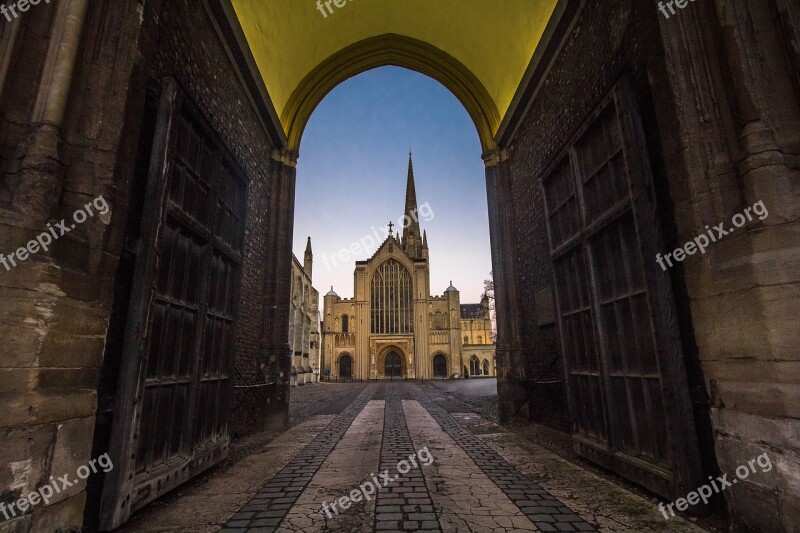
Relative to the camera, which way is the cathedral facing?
toward the camera

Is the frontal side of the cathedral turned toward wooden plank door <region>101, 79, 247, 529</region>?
yes

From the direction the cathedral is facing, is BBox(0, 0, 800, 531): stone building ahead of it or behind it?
ahead

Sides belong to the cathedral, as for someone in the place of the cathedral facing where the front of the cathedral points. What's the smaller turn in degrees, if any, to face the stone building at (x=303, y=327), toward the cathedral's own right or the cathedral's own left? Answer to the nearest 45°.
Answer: approximately 45° to the cathedral's own right

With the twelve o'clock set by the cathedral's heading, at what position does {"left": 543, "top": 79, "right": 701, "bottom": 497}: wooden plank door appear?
The wooden plank door is roughly at 12 o'clock from the cathedral.

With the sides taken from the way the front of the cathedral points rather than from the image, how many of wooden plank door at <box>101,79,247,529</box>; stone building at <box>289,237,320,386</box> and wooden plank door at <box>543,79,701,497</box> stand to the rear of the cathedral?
0

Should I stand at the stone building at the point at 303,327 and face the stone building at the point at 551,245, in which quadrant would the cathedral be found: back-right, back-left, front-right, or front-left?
back-left
